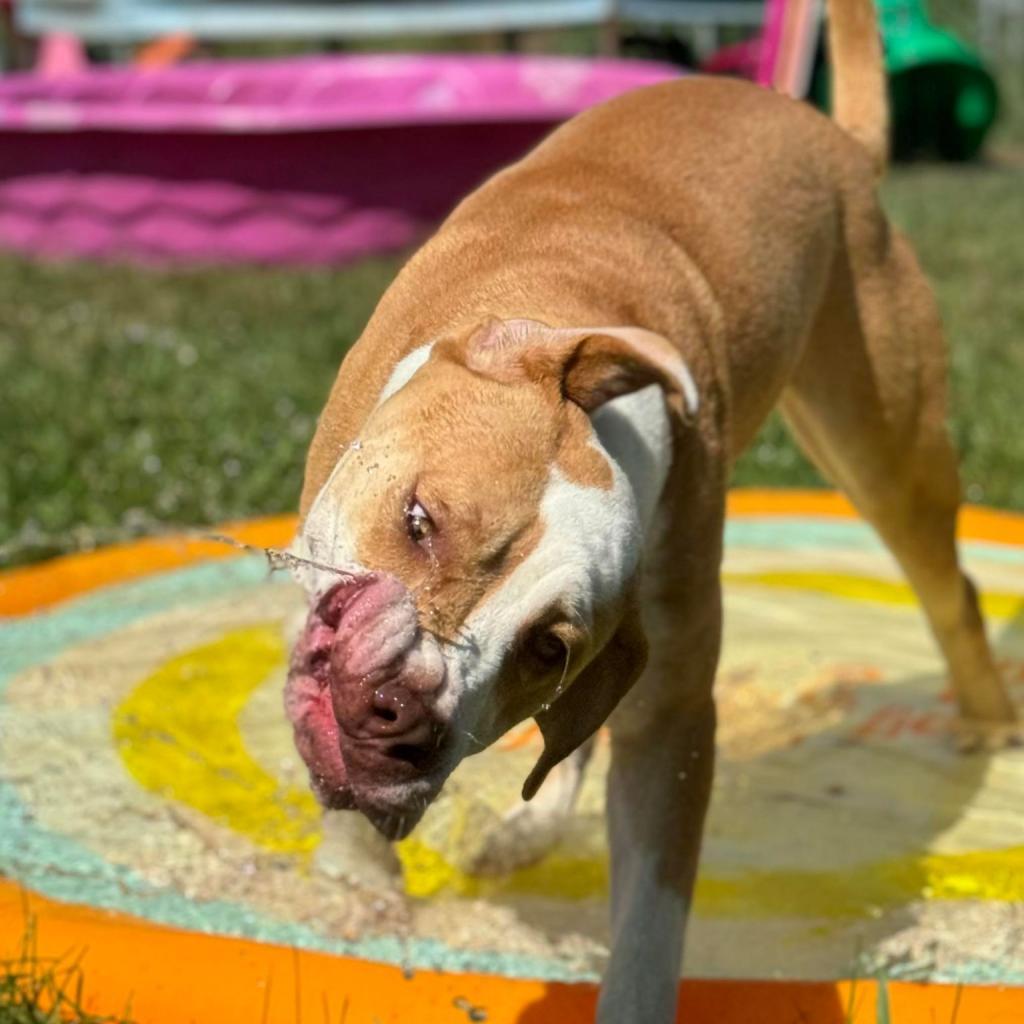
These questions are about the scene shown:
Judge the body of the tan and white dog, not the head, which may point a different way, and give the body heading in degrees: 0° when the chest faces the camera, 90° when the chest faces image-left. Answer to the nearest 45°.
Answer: approximately 45°

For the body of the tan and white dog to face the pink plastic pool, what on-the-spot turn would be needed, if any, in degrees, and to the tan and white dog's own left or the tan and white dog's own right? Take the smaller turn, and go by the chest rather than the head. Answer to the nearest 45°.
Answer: approximately 135° to the tan and white dog's own right

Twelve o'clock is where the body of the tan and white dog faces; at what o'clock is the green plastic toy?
The green plastic toy is roughly at 5 o'clock from the tan and white dog.
